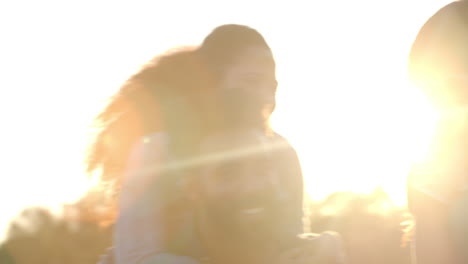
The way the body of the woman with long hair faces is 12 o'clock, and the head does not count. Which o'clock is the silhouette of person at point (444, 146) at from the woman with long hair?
The silhouette of person is roughly at 11 o'clock from the woman with long hair.
